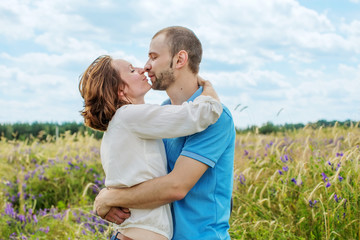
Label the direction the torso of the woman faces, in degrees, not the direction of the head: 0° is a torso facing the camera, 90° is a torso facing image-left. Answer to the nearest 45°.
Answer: approximately 270°

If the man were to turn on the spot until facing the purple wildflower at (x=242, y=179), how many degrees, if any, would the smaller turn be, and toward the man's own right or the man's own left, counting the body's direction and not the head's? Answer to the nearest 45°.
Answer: approximately 90° to the man's own right

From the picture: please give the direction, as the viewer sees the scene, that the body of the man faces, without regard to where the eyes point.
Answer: to the viewer's left

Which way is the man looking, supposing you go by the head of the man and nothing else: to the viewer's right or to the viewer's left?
to the viewer's left

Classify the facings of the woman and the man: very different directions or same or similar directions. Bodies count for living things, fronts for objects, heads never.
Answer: very different directions

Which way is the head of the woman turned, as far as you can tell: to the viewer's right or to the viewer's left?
to the viewer's right
